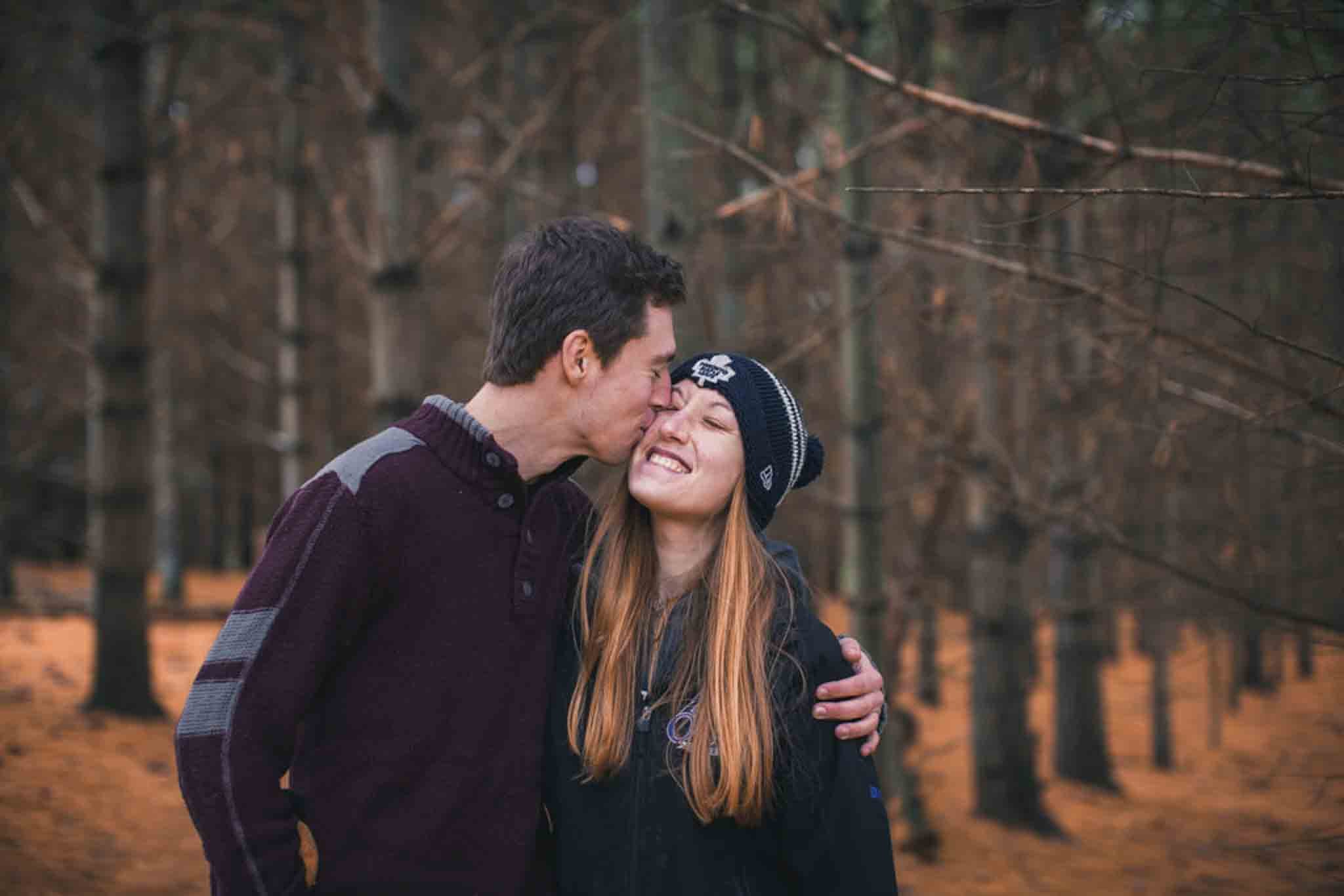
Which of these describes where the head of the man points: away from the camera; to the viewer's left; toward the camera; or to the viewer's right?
to the viewer's right

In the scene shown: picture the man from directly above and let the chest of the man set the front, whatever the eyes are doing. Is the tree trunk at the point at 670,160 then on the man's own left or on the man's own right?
on the man's own left

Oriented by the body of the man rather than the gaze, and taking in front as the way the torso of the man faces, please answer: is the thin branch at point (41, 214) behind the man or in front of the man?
behind

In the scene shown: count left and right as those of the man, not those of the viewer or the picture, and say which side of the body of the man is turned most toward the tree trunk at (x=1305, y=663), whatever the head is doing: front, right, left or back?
left

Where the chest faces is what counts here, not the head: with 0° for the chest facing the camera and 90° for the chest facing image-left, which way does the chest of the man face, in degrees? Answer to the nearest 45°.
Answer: approximately 315°

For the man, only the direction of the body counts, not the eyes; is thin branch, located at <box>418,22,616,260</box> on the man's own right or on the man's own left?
on the man's own left

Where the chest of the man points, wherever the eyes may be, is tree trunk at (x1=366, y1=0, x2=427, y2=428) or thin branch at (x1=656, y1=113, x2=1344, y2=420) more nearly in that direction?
the thin branch

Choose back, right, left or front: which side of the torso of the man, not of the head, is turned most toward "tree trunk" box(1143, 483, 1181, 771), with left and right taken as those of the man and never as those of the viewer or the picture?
left

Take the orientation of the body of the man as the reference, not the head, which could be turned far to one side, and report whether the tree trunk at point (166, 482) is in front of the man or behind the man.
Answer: behind

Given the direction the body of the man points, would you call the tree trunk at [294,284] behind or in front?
behind

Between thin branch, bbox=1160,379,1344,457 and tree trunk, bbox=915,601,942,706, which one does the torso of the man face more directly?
the thin branch
